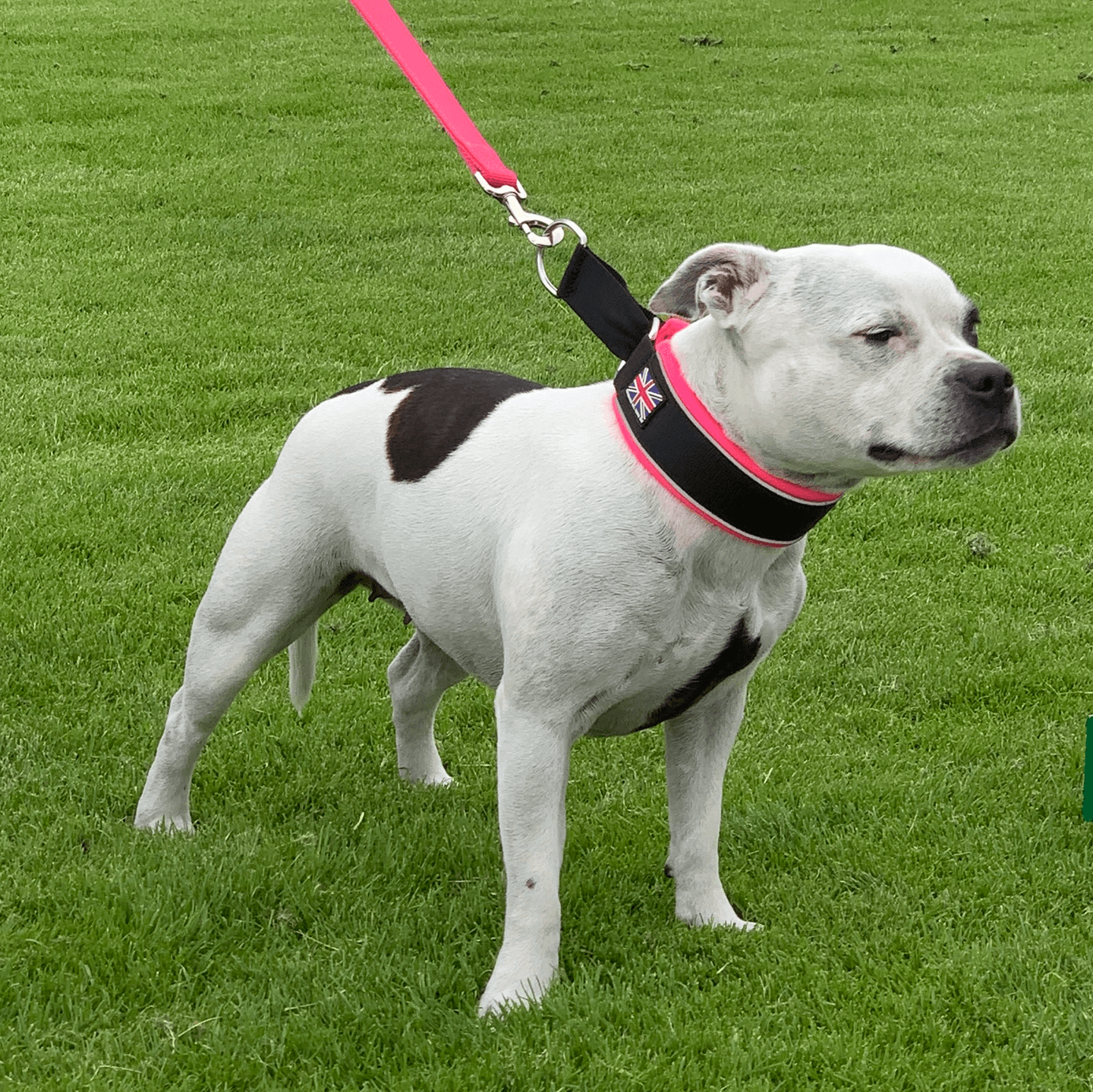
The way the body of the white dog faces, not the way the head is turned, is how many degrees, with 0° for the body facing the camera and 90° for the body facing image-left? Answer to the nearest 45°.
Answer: approximately 315°
